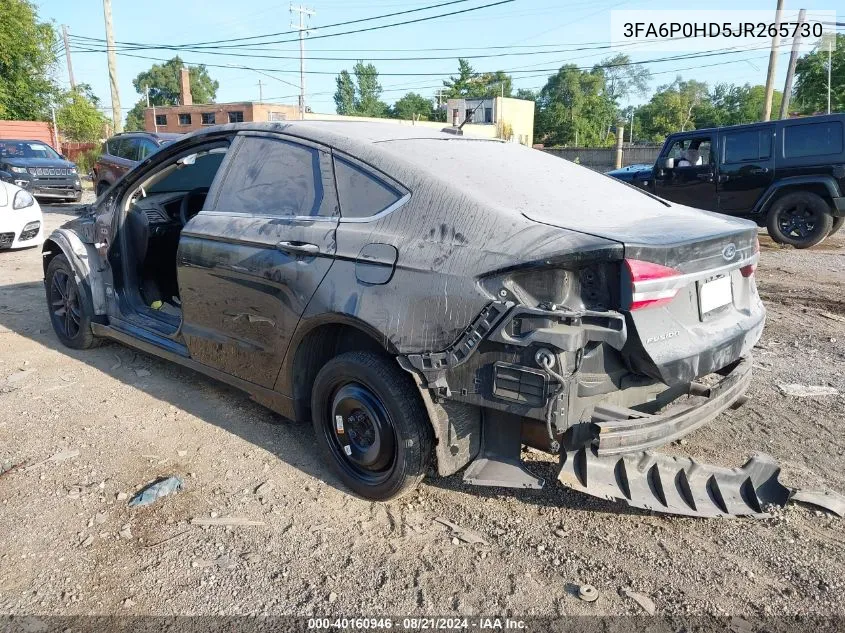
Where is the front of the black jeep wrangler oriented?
to the viewer's left

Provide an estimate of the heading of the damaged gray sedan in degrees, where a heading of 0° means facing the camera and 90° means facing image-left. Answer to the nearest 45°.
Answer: approximately 135°

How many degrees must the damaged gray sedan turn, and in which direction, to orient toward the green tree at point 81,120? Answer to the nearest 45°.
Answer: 0° — it already faces it

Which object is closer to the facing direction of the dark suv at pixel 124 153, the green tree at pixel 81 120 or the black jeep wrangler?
the green tree

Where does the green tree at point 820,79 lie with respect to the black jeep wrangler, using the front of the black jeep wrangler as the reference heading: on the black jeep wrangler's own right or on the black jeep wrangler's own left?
on the black jeep wrangler's own right

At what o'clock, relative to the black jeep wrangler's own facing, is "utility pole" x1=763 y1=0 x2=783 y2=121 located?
The utility pole is roughly at 3 o'clock from the black jeep wrangler.

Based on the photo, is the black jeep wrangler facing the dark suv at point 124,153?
yes

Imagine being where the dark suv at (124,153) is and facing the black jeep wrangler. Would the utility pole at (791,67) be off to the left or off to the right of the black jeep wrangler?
left

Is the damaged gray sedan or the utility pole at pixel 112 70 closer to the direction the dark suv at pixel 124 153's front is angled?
the utility pole
